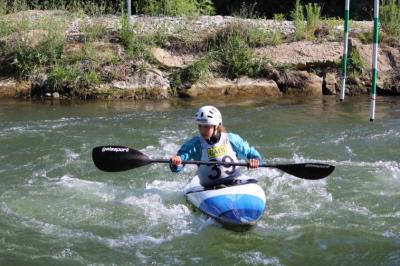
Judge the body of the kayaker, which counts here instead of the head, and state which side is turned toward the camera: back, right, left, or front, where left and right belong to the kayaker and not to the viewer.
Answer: front
